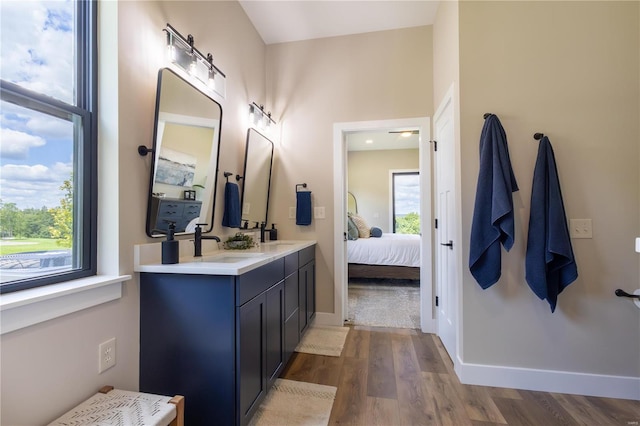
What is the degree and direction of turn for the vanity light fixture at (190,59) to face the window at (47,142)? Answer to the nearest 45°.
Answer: approximately 90° to its right

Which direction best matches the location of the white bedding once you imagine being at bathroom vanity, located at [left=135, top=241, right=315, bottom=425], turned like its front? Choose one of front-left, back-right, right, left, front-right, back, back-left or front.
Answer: front-left

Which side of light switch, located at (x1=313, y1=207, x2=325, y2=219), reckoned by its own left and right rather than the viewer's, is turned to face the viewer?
front

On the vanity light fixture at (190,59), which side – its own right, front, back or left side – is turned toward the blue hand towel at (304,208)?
left

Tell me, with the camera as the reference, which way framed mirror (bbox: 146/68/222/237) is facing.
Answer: facing the viewer and to the right of the viewer

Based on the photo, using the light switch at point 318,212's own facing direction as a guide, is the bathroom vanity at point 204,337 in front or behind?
in front

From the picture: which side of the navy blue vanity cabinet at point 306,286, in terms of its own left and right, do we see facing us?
right

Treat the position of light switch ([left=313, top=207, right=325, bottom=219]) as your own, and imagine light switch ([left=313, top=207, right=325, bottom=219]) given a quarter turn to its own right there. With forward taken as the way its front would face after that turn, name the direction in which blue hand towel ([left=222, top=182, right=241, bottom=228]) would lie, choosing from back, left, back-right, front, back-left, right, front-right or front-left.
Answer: front-left

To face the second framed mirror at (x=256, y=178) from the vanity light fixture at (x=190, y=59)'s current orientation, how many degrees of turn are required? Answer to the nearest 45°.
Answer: approximately 90° to its left

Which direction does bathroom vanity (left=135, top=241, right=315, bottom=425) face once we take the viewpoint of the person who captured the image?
facing to the right of the viewer

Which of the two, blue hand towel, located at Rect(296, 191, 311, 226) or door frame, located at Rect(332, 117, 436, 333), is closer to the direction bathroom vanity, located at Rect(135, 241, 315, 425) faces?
the door frame
